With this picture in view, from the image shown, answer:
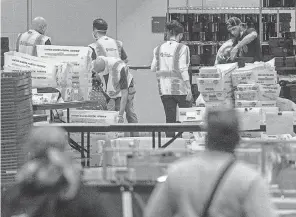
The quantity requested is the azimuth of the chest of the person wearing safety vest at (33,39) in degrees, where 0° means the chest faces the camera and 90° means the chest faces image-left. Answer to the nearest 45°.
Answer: approximately 225°

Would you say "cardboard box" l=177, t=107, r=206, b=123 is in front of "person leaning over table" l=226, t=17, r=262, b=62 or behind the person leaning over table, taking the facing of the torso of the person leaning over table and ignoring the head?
in front

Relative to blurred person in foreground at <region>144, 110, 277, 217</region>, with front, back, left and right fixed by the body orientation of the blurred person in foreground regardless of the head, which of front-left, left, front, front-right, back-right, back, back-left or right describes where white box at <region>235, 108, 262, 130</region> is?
front

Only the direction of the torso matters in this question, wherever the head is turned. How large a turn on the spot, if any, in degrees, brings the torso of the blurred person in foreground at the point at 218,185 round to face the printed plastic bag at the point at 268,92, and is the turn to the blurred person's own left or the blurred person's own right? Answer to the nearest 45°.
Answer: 0° — they already face it

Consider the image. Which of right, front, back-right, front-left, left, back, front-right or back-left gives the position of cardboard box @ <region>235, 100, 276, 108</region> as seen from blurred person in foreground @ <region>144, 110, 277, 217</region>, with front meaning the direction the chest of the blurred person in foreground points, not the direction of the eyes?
front

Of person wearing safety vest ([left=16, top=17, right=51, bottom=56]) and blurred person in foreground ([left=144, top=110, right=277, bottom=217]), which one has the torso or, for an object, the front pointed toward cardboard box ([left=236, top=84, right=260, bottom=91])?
the blurred person in foreground

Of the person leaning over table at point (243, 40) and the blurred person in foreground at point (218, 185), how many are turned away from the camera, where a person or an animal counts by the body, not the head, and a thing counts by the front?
1

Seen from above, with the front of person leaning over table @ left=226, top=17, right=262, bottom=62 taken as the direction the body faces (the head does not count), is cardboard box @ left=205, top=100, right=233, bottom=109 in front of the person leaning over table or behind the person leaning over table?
in front

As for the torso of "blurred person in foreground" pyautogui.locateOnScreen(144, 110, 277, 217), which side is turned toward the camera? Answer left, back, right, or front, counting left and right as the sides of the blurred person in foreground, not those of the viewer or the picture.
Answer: back

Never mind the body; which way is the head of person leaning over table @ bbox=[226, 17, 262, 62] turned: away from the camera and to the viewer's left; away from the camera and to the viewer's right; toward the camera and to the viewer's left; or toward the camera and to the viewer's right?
toward the camera and to the viewer's left
